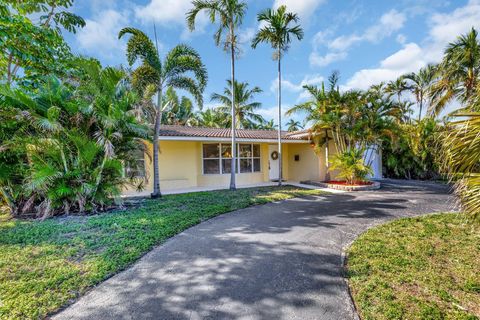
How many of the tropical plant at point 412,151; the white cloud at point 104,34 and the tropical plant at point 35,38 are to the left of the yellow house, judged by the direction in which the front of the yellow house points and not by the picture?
1

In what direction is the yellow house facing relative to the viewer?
toward the camera

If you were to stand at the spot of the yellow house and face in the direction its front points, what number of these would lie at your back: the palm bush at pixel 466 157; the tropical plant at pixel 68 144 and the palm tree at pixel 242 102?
1

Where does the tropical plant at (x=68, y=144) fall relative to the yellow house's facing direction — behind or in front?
in front

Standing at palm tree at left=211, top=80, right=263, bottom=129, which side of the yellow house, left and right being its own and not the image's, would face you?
back
